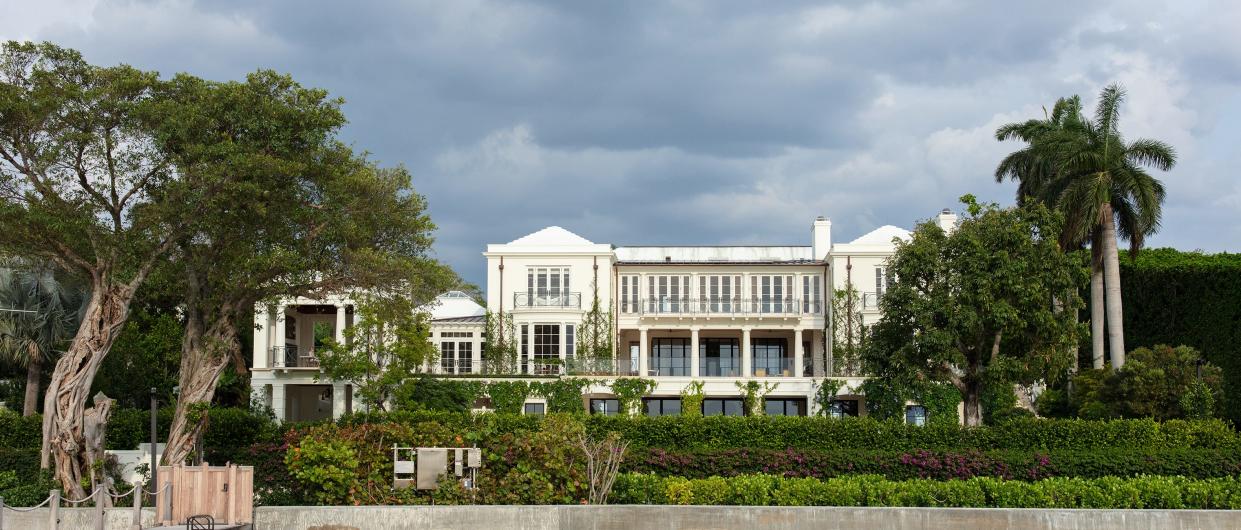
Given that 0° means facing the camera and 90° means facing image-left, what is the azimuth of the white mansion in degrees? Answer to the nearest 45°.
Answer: approximately 0°

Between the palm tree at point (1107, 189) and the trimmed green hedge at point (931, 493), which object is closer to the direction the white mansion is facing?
the trimmed green hedge

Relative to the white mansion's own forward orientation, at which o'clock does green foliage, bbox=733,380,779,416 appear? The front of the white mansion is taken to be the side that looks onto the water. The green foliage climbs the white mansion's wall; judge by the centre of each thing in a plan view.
The green foliage is roughly at 11 o'clock from the white mansion.

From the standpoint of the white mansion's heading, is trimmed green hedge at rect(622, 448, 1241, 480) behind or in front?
in front

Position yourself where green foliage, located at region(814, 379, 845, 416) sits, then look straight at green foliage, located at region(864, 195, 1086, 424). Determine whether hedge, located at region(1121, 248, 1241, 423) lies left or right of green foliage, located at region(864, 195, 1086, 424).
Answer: left
